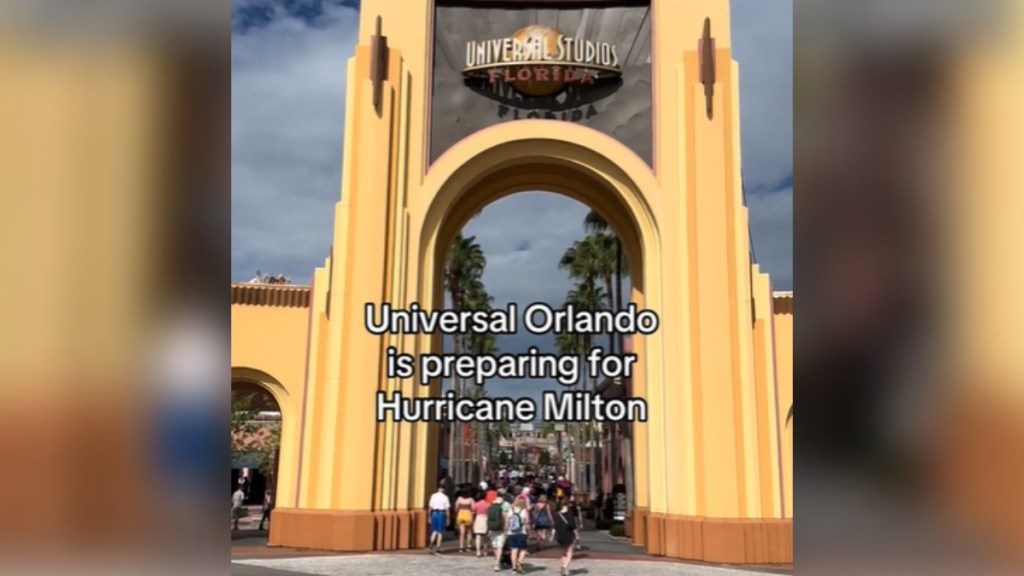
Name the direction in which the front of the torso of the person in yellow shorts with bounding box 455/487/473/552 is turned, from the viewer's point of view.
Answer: away from the camera

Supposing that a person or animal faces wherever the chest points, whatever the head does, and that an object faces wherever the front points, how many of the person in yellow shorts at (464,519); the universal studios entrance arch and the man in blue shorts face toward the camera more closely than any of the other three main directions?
1

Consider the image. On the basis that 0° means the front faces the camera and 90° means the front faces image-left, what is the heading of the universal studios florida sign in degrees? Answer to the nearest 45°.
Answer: approximately 0°

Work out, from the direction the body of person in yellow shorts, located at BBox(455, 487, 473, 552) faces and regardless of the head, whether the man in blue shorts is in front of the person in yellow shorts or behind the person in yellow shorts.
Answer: behind

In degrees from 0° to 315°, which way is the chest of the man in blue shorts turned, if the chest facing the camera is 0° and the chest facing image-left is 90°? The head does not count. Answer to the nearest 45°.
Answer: approximately 180°

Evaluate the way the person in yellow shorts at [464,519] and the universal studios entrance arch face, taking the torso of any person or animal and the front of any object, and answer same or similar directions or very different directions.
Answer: very different directions

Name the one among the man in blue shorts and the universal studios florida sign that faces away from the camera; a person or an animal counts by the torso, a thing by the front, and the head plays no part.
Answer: the man in blue shorts

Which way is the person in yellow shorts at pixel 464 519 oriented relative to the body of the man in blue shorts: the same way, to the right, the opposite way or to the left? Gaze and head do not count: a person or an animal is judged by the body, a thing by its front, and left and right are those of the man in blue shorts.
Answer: the same way

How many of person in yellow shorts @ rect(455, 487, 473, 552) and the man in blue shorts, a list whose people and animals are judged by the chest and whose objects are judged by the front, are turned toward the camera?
0

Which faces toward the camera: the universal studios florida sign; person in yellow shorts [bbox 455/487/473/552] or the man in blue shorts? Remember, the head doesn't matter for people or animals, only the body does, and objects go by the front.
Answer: the universal studios florida sign

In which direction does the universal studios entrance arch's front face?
toward the camera

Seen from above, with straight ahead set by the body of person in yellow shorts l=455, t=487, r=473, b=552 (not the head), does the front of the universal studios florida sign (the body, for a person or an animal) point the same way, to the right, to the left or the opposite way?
the opposite way

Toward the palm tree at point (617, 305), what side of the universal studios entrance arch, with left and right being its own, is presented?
back
